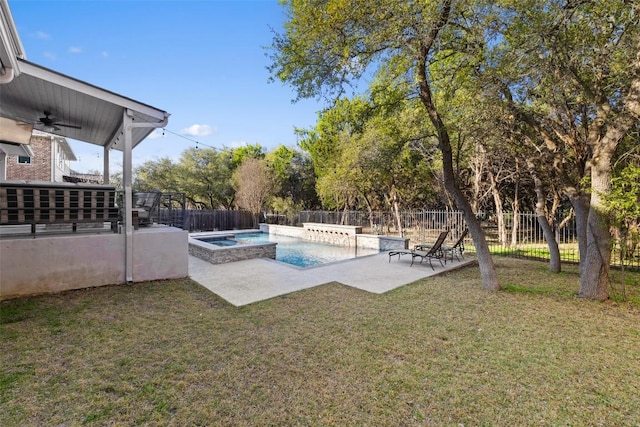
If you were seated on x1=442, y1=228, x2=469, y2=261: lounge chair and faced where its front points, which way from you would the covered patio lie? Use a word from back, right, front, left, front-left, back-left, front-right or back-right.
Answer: front-left

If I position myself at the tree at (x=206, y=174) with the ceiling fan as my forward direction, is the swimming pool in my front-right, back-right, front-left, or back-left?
front-left

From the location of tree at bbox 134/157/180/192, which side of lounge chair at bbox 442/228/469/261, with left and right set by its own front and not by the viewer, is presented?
front

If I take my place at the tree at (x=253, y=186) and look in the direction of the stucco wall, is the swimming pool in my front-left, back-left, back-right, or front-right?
front-left

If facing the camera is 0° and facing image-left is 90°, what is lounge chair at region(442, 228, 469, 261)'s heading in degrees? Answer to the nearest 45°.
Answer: approximately 90°

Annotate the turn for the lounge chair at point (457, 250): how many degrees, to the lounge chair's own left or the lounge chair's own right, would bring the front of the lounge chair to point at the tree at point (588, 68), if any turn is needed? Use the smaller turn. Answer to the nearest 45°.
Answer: approximately 135° to the lounge chair's own left

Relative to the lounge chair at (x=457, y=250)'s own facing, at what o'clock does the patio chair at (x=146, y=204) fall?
The patio chair is roughly at 11 o'clock from the lounge chair.

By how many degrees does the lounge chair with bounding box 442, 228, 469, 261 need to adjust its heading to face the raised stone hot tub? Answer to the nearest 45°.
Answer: approximately 45° to its left

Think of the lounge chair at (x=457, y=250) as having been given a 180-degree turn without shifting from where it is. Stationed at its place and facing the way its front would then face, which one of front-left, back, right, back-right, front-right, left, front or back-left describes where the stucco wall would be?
back-right
